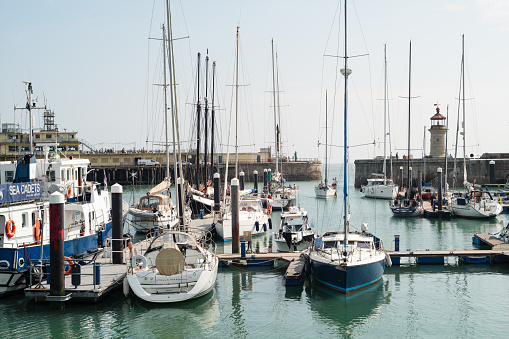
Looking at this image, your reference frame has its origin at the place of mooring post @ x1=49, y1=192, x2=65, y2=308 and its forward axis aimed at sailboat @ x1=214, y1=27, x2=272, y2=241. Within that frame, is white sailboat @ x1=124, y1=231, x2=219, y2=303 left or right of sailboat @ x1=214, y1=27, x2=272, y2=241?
right

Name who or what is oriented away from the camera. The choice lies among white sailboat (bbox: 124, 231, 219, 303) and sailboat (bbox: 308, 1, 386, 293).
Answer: the white sailboat

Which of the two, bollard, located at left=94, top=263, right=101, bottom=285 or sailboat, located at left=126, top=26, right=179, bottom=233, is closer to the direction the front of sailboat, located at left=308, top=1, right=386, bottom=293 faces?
the bollard

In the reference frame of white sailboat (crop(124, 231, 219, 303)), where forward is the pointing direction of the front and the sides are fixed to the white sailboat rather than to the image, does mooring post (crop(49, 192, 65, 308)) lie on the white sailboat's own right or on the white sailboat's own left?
on the white sailboat's own left

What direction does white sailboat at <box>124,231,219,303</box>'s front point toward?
away from the camera
